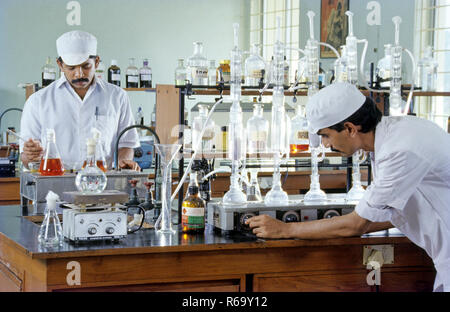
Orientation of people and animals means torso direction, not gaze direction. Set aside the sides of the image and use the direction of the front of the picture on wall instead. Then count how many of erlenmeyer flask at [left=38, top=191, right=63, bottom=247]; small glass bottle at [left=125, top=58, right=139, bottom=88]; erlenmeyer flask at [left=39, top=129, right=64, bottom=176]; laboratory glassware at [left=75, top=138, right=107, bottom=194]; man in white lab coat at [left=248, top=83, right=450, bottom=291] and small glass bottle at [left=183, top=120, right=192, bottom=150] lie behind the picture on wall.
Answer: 0

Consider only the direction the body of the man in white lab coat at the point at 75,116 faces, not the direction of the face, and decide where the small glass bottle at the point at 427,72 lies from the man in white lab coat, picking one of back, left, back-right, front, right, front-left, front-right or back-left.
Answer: left

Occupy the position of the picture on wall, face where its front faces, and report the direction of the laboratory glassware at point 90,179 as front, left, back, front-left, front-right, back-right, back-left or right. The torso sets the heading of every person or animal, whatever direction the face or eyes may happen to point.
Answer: front

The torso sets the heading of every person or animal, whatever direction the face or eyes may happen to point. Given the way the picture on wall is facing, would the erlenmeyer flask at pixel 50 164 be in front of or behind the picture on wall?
in front

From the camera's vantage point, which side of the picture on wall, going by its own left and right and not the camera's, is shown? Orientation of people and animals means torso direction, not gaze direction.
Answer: front

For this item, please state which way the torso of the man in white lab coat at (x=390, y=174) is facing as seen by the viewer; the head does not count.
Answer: to the viewer's left

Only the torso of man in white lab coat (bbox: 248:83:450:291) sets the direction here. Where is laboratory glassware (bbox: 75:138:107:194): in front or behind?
in front

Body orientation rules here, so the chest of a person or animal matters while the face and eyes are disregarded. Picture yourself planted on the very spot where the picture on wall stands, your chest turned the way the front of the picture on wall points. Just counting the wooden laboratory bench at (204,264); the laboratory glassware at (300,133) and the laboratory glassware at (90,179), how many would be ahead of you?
3

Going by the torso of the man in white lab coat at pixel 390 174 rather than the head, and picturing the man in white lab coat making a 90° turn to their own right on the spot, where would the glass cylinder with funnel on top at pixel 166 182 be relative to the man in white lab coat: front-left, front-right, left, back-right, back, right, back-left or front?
left

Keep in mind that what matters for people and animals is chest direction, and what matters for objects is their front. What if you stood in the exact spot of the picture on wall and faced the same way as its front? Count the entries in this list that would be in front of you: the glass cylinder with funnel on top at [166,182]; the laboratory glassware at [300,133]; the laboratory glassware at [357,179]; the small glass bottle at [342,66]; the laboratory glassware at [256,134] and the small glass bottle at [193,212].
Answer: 6

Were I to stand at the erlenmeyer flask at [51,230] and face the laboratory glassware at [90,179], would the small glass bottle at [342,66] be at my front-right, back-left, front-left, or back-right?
front-right

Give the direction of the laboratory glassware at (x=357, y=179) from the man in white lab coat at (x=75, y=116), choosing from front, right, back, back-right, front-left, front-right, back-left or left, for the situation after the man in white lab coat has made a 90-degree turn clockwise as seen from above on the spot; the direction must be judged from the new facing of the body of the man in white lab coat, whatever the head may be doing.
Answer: back-left

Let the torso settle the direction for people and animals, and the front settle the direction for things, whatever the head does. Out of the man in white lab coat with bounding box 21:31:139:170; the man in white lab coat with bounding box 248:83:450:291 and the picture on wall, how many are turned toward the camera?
2

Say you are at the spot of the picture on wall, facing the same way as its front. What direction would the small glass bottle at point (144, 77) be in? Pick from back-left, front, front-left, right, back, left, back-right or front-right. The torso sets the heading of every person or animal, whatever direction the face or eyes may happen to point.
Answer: front-right

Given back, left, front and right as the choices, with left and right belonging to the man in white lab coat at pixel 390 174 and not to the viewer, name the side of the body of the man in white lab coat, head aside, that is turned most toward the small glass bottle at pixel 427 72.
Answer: right

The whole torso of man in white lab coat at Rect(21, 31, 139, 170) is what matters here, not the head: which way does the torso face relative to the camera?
toward the camera

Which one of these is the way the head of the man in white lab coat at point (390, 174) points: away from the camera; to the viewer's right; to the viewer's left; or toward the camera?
to the viewer's left
